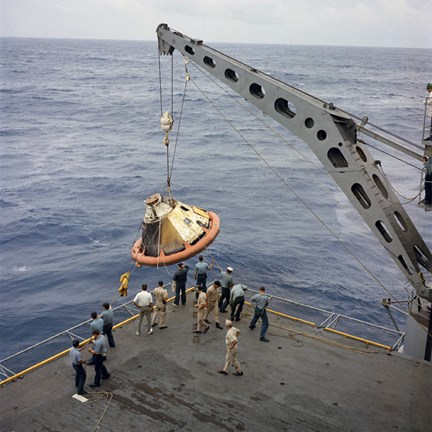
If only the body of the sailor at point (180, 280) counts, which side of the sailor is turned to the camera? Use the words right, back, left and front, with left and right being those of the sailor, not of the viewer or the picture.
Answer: back

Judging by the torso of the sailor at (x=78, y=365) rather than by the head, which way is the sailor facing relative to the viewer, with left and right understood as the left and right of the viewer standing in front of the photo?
facing away from the viewer and to the right of the viewer

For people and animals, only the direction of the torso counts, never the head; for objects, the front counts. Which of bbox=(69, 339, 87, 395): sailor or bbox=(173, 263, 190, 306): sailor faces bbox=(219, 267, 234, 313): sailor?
bbox=(69, 339, 87, 395): sailor

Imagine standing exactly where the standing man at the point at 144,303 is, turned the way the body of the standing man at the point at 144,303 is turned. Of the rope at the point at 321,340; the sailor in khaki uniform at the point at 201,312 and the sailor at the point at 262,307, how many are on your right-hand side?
3

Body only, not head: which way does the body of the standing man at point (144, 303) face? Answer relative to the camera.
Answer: away from the camera

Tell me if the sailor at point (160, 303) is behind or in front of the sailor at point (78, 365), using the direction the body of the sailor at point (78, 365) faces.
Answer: in front

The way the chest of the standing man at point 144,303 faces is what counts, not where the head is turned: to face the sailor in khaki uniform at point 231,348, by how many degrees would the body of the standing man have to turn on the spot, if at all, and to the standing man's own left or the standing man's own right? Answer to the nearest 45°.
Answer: approximately 135° to the standing man's own right

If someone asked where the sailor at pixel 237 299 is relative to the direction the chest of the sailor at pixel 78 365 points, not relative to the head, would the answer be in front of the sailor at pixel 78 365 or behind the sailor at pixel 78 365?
in front
